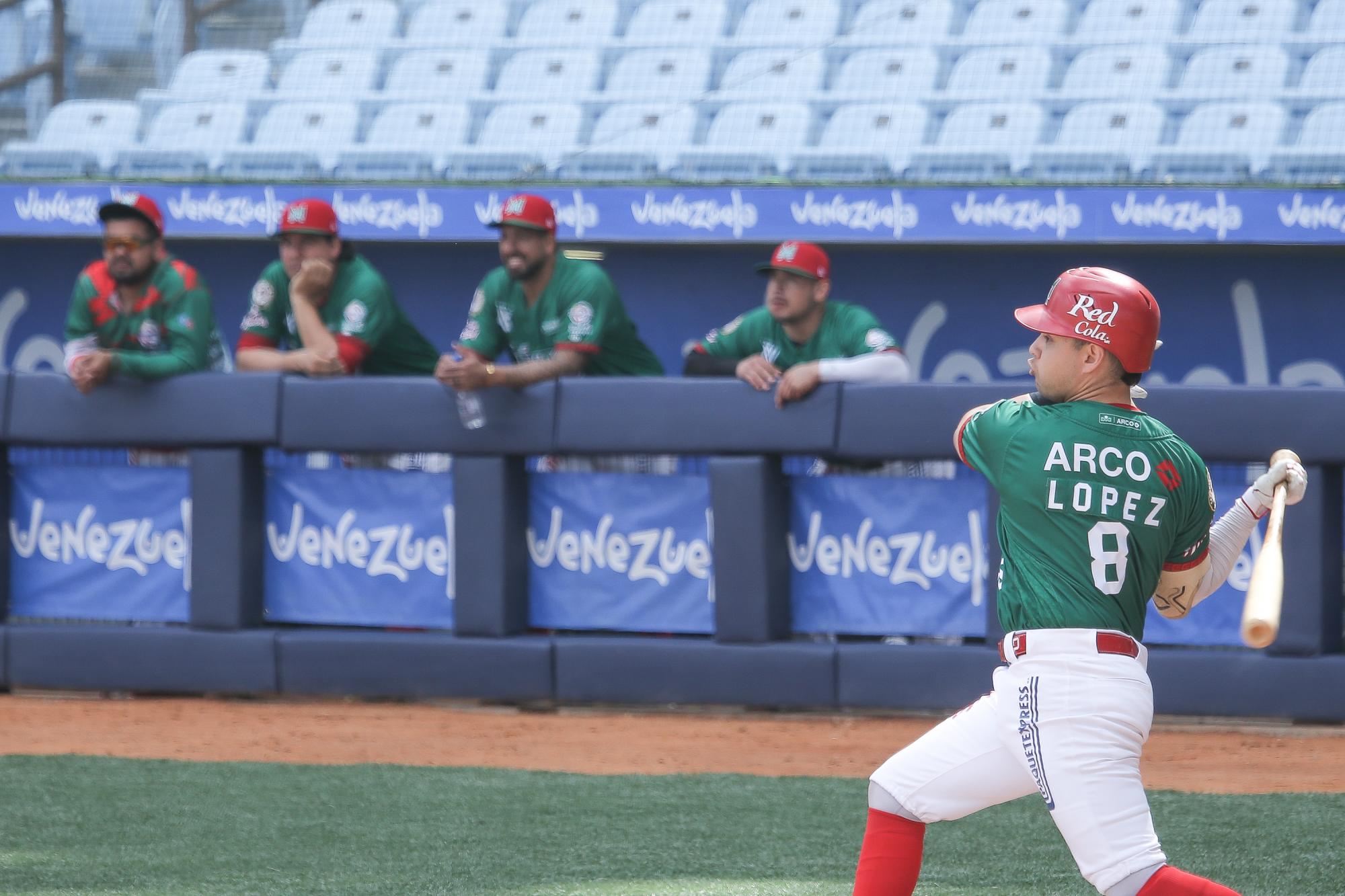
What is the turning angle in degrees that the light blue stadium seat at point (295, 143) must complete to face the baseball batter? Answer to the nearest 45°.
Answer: approximately 45° to its left

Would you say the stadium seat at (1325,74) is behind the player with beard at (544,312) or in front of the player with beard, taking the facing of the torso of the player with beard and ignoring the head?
behind

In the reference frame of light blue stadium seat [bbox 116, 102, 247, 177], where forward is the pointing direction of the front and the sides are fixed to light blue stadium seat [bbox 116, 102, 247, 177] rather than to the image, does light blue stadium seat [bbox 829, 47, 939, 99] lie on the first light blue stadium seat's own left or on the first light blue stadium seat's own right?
on the first light blue stadium seat's own left

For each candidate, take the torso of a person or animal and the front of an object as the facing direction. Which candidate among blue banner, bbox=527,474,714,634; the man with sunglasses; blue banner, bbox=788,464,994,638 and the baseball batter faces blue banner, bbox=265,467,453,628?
the baseball batter

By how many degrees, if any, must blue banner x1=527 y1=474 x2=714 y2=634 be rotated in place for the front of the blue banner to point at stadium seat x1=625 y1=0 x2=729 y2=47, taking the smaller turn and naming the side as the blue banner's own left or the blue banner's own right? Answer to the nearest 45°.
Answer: approximately 180°

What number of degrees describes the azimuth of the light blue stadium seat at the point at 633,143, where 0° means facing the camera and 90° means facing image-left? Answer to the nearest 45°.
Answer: approximately 45°

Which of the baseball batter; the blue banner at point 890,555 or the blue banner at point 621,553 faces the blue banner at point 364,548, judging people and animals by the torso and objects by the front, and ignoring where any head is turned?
the baseball batter

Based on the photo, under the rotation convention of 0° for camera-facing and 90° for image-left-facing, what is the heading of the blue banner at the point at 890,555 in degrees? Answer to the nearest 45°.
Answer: approximately 0°

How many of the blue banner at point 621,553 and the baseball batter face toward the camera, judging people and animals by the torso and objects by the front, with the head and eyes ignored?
1

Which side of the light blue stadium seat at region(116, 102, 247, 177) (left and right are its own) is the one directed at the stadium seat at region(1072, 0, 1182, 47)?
left
